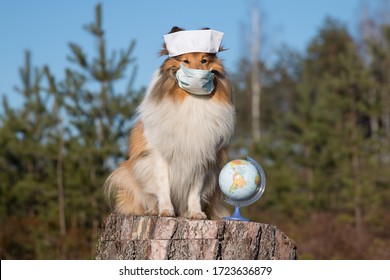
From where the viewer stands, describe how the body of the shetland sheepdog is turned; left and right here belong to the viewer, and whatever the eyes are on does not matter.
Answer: facing the viewer and to the right of the viewer
